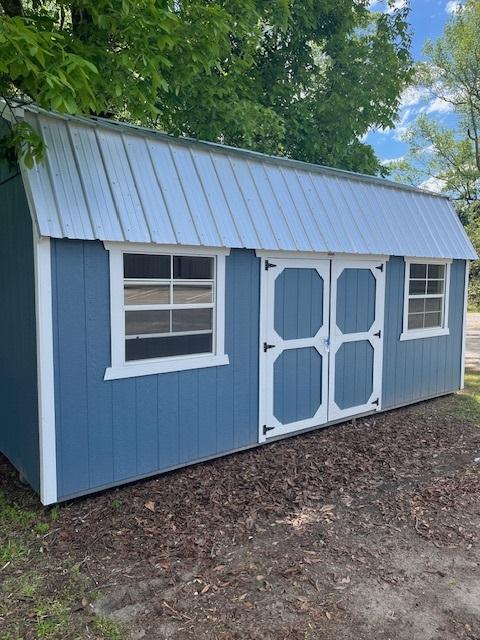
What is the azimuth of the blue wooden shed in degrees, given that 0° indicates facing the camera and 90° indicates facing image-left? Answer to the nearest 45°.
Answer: approximately 315°
